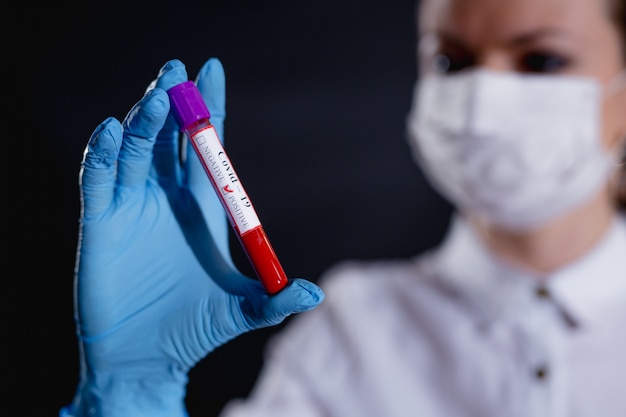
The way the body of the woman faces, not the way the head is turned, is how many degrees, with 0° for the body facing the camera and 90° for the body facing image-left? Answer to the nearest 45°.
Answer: approximately 0°
